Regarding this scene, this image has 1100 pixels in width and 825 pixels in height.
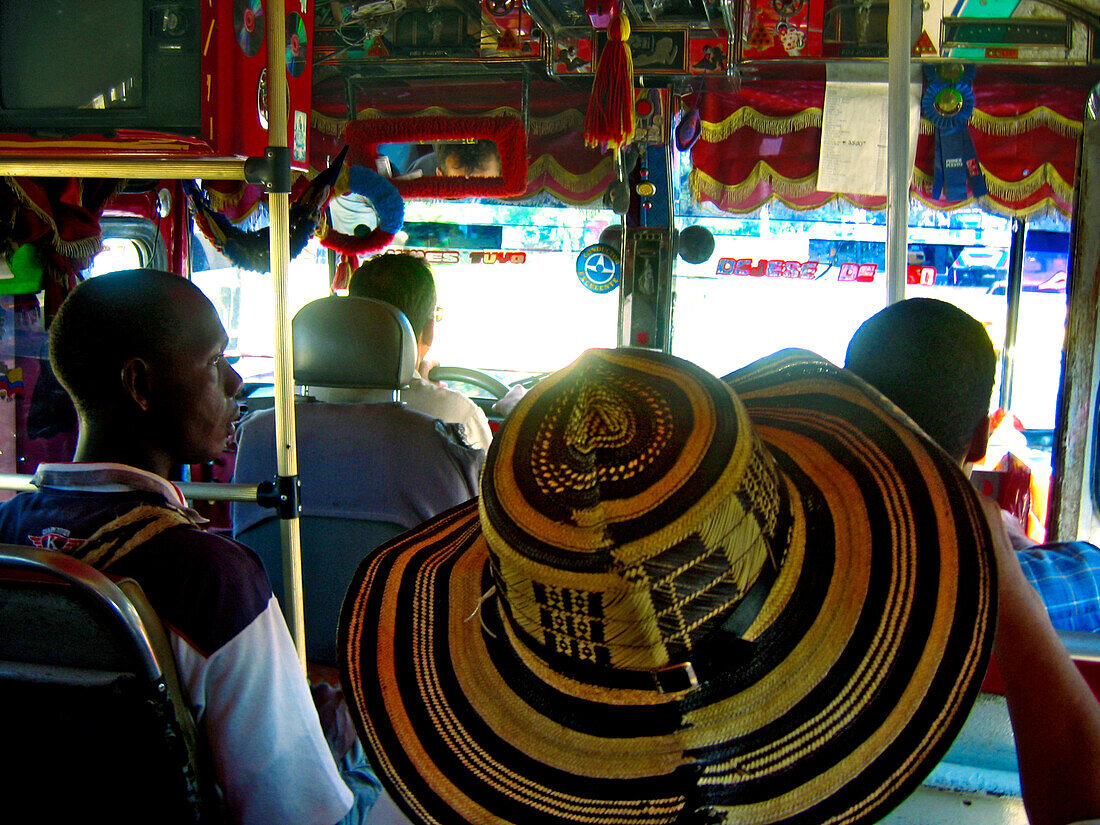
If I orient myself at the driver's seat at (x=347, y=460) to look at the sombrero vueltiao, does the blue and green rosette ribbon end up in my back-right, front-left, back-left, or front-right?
back-left

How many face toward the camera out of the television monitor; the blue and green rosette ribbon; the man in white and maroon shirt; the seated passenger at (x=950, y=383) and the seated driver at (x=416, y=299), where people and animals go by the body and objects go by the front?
2

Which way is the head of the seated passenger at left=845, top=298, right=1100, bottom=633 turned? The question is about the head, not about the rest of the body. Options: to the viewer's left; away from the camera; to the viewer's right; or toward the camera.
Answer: away from the camera

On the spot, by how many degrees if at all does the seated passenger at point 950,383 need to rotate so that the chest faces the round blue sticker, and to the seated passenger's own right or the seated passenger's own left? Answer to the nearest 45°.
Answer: approximately 45° to the seated passenger's own left

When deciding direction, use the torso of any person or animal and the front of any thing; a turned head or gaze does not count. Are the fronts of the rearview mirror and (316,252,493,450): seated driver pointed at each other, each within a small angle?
yes

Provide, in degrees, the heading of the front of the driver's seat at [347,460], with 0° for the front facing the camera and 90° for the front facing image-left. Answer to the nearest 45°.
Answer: approximately 180°

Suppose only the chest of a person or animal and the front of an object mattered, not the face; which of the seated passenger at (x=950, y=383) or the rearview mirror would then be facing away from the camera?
the seated passenger

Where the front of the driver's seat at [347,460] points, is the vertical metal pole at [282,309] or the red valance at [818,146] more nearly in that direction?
the red valance

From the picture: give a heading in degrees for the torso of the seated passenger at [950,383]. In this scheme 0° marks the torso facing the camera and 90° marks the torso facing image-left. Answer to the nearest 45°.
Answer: approximately 180°
